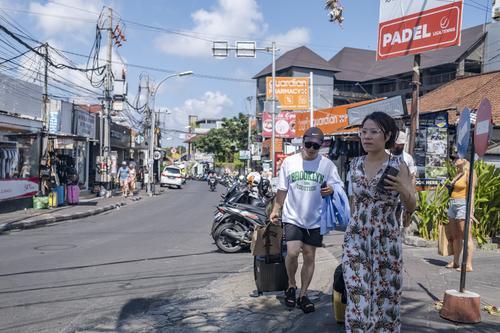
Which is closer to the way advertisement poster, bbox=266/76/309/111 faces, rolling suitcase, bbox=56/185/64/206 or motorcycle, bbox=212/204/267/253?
the motorcycle

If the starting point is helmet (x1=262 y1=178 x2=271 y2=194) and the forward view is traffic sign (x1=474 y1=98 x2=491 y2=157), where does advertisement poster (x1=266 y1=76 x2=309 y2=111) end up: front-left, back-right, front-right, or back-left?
back-left

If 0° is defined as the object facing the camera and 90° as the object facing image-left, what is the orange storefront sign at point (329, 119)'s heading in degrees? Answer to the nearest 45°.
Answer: approximately 45°

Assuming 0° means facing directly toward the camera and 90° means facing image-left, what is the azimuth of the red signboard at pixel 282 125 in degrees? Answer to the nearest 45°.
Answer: approximately 0°

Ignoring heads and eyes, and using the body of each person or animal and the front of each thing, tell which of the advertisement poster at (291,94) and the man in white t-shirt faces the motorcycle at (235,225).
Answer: the advertisement poster

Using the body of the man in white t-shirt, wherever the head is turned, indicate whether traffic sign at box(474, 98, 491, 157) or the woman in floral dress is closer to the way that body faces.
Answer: the woman in floral dress

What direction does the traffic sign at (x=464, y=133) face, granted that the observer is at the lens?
facing to the left of the viewer

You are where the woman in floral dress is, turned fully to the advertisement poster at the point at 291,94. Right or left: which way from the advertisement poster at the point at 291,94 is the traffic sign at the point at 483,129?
right
